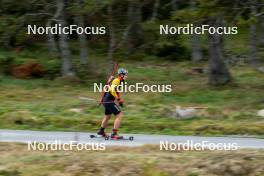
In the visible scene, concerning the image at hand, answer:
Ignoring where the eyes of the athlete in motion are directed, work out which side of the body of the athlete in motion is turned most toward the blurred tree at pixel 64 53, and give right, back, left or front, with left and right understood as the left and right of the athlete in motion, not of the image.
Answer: left

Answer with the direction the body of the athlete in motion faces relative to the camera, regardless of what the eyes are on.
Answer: to the viewer's right
